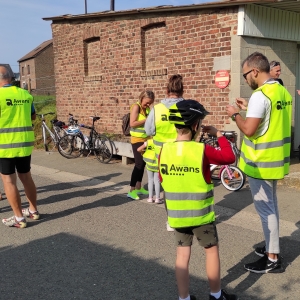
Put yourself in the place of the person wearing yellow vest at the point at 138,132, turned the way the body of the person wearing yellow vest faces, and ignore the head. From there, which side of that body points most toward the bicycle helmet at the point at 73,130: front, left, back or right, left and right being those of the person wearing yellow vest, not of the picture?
back

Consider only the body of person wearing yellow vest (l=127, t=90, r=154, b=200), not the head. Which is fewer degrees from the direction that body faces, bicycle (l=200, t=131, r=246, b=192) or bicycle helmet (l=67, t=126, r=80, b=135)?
the bicycle

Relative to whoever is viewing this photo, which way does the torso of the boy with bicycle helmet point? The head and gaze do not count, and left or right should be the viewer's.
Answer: facing away from the viewer and to the right of the viewer

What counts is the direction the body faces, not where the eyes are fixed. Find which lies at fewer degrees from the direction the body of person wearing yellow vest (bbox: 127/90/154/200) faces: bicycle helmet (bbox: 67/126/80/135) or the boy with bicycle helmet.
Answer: the boy with bicycle helmet

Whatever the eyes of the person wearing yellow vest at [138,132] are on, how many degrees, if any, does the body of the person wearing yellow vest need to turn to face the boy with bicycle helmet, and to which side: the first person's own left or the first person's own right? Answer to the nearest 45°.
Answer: approximately 45° to the first person's own right

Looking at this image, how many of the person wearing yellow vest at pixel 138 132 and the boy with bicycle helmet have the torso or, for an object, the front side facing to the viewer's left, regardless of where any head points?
0

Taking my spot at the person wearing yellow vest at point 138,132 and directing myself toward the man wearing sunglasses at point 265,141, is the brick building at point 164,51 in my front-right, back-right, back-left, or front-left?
back-left

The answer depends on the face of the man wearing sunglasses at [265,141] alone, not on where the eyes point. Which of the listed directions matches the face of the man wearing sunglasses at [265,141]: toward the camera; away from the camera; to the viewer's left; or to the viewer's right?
to the viewer's left

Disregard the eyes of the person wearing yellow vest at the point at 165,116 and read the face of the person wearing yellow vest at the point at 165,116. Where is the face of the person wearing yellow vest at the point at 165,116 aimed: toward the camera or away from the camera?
away from the camera

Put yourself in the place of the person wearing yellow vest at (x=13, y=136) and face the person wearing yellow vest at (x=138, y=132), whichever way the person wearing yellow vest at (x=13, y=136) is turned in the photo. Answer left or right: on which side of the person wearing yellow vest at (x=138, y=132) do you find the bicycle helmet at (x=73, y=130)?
left

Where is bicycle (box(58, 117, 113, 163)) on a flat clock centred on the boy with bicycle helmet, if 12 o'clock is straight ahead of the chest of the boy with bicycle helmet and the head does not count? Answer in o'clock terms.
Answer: The bicycle is roughly at 10 o'clock from the boy with bicycle helmet.

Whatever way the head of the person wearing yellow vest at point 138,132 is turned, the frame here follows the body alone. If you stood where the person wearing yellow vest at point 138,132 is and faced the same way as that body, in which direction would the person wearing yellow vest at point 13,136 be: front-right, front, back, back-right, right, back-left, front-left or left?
right

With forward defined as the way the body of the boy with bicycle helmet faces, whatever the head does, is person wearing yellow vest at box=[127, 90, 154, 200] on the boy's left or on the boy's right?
on the boy's left

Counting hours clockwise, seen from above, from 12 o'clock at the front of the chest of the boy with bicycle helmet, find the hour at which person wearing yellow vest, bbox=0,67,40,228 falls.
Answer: The person wearing yellow vest is roughly at 9 o'clock from the boy with bicycle helmet.

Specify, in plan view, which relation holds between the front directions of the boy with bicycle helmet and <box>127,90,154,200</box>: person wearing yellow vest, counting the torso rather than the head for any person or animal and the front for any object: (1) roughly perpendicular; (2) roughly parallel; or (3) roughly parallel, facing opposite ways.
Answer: roughly perpendicular
